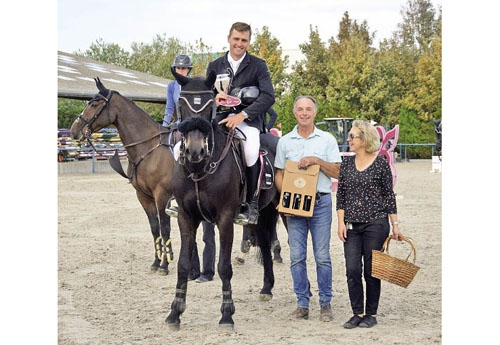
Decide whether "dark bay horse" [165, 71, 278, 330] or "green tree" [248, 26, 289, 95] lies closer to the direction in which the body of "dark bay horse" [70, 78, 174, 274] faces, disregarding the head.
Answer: the dark bay horse

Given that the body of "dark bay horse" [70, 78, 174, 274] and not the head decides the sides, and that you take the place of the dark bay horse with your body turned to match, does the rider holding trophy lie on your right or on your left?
on your left

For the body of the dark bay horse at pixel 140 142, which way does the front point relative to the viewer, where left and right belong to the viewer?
facing the viewer and to the left of the viewer

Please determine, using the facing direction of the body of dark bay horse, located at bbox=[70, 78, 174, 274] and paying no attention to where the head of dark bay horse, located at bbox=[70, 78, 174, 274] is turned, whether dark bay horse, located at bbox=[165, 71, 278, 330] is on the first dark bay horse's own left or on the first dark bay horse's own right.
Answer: on the first dark bay horse's own left

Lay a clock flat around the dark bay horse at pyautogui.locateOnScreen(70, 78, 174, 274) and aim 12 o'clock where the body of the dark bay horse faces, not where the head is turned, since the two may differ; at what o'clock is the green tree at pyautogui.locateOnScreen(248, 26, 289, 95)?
The green tree is roughly at 5 o'clock from the dark bay horse.
